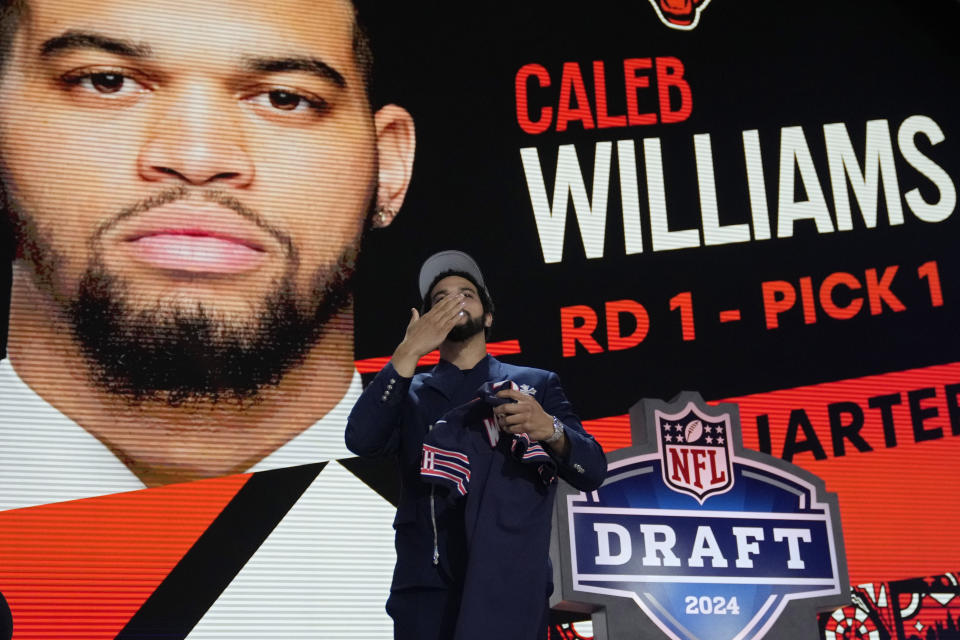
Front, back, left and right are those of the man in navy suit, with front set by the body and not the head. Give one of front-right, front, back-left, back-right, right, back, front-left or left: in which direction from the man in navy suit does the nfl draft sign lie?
back-left

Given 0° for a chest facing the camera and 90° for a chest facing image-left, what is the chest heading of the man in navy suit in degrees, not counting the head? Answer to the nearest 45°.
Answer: approximately 0°
